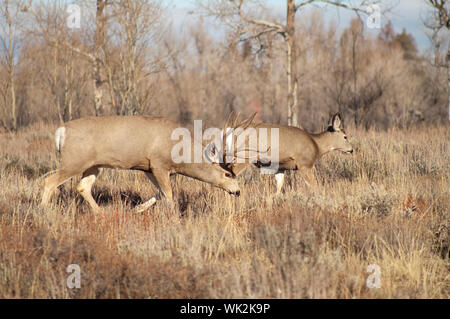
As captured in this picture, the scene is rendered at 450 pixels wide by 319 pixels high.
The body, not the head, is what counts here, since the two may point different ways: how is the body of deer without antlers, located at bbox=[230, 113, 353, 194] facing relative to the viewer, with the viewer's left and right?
facing to the right of the viewer

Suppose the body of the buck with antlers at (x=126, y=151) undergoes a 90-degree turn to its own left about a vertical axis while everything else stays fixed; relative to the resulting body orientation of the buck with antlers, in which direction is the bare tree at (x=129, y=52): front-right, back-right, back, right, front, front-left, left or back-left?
front

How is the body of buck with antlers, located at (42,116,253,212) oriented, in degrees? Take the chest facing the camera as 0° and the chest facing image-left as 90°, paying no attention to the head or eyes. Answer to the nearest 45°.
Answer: approximately 270°
